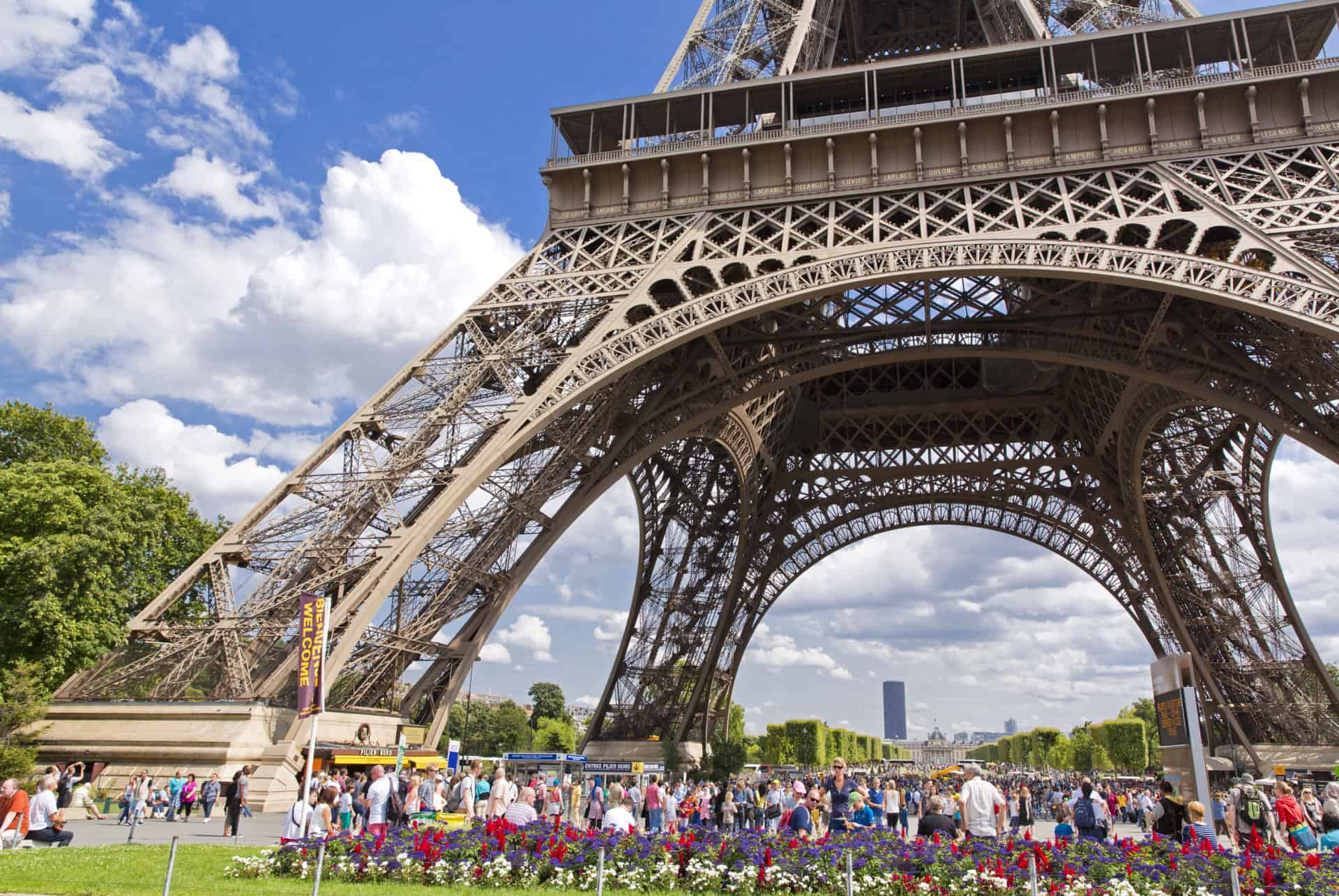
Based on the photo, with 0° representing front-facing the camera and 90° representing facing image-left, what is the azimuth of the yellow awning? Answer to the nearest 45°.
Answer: approximately 0°

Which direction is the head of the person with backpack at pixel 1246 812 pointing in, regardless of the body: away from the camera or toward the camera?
away from the camera

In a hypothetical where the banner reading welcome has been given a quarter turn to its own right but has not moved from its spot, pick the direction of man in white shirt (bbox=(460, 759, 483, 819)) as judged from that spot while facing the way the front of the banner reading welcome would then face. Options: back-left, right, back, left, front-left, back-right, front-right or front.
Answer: back-right

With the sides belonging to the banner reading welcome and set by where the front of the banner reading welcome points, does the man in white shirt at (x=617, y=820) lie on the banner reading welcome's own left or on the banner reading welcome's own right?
on the banner reading welcome's own left

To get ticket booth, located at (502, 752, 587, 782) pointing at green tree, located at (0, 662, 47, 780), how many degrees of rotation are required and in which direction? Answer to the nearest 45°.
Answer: approximately 45° to its right

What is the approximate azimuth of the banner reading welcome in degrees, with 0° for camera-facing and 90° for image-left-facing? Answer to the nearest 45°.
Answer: approximately 0°

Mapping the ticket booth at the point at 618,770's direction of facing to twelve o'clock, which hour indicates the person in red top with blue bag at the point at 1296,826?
The person in red top with blue bag is roughly at 11 o'clock from the ticket booth.

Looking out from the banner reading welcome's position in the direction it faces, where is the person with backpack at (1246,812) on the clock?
The person with backpack is roughly at 9 o'clock from the banner reading welcome.
